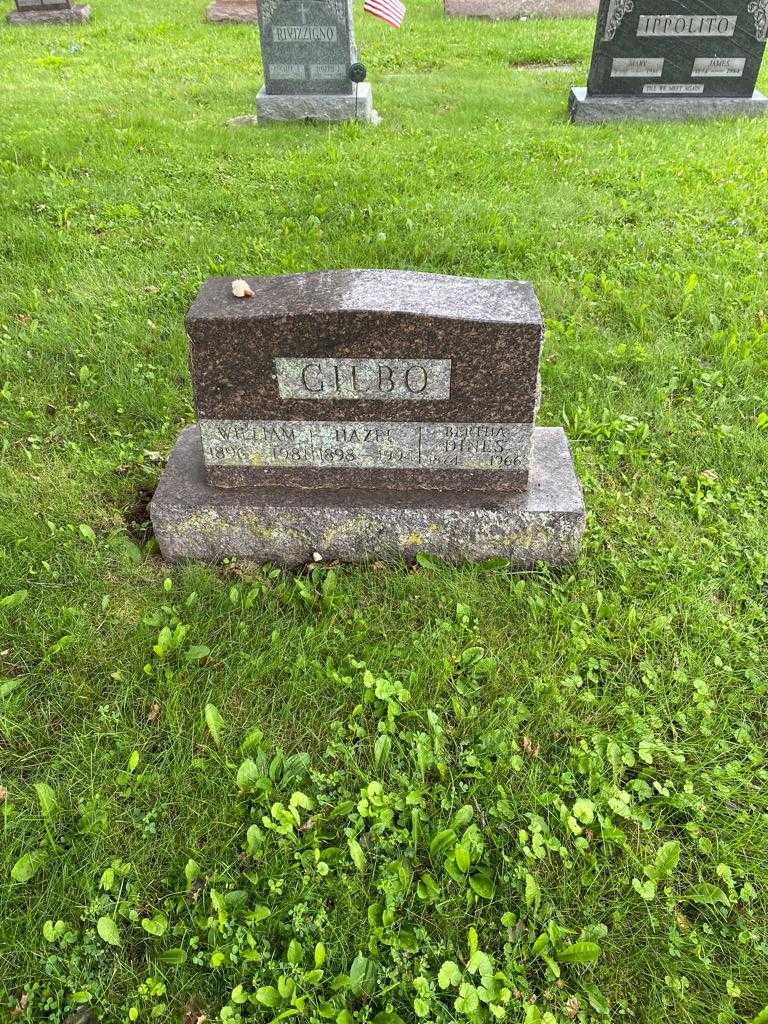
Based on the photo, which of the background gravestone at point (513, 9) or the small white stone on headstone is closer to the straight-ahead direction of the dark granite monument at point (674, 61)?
the small white stone on headstone

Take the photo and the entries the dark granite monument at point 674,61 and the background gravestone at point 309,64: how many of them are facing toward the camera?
2

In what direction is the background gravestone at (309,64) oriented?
toward the camera

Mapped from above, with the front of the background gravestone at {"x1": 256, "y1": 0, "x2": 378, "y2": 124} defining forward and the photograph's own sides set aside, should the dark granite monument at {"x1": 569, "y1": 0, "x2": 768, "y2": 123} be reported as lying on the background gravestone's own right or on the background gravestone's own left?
on the background gravestone's own left

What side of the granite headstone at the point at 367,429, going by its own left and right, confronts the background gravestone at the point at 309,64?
back

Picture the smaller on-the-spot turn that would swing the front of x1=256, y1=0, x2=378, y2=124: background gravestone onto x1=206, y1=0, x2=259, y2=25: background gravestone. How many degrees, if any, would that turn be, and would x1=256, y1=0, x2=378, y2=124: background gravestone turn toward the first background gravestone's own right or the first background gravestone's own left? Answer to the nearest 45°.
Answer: approximately 180°

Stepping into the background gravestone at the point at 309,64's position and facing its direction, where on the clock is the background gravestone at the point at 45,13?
the background gravestone at the point at 45,13 is roughly at 5 o'clock from the background gravestone at the point at 309,64.

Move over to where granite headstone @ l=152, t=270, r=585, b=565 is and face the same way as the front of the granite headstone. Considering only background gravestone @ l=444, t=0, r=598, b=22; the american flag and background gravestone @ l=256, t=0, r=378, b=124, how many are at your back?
3

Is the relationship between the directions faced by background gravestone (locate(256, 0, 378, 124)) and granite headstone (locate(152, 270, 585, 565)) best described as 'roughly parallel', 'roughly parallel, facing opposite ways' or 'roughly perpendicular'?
roughly parallel

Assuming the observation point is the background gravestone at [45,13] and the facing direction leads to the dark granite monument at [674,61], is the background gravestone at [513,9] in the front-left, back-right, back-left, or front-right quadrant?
front-left

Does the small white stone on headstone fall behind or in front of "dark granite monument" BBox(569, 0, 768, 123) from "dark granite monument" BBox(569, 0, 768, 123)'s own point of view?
in front

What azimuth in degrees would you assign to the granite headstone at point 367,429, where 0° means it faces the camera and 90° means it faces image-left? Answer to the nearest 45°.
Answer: approximately 0°

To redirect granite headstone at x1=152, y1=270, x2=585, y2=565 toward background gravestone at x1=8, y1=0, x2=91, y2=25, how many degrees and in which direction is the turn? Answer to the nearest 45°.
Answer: approximately 180°

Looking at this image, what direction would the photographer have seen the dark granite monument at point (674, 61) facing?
facing the viewer

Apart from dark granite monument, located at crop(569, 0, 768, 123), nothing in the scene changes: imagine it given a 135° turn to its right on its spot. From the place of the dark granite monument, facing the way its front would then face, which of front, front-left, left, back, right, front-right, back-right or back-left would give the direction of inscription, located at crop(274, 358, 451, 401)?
back-left

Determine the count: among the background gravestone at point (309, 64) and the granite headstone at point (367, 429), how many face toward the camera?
2

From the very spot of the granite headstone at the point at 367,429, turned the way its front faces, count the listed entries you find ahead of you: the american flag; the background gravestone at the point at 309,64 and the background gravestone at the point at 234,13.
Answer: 0

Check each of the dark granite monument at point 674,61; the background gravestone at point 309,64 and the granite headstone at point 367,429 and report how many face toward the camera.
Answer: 3

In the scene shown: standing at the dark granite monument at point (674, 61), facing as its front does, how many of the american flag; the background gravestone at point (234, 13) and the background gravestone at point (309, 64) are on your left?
0
